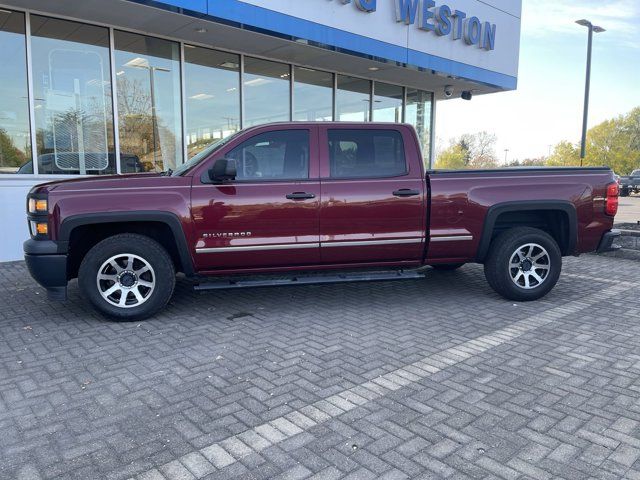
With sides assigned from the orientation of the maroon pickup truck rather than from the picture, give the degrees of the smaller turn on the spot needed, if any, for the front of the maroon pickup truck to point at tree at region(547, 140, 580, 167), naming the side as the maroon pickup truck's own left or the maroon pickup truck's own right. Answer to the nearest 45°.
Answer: approximately 135° to the maroon pickup truck's own right

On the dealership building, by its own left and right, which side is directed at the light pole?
left

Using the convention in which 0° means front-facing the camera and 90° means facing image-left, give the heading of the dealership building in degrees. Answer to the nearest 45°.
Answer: approximately 315°

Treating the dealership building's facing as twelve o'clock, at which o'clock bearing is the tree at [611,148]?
The tree is roughly at 9 o'clock from the dealership building.

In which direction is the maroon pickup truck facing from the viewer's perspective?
to the viewer's left

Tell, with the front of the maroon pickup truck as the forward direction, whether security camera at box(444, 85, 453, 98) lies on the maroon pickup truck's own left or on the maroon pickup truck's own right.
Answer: on the maroon pickup truck's own right

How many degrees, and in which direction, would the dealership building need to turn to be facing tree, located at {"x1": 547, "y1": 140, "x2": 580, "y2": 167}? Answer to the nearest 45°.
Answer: approximately 90° to its left

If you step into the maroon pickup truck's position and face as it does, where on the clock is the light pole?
The light pole is roughly at 4 o'clock from the maroon pickup truck.

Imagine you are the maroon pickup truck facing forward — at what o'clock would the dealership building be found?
The dealership building is roughly at 2 o'clock from the maroon pickup truck.

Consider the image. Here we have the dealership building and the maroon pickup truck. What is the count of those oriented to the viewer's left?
1
